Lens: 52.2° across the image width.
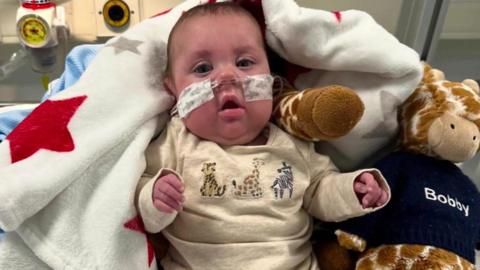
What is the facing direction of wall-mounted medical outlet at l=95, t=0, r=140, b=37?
toward the camera

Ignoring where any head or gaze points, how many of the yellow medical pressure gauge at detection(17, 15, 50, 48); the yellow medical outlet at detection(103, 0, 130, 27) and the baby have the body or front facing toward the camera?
3

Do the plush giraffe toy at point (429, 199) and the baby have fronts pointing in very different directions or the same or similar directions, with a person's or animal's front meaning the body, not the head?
same or similar directions

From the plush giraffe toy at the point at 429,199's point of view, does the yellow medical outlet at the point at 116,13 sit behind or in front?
behind

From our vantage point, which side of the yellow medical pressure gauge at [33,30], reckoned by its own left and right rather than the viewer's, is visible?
front

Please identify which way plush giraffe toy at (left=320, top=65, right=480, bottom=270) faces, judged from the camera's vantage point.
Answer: facing the viewer and to the right of the viewer

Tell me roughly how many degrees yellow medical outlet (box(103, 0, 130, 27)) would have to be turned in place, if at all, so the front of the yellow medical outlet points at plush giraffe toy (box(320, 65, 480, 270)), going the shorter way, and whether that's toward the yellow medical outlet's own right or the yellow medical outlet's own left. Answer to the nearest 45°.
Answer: approximately 45° to the yellow medical outlet's own left

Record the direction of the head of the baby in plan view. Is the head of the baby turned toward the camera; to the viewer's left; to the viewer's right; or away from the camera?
toward the camera

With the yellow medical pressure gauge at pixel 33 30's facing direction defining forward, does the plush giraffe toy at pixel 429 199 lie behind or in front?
in front

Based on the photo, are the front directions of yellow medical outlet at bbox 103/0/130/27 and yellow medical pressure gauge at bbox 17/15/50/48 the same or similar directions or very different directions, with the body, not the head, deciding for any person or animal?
same or similar directions

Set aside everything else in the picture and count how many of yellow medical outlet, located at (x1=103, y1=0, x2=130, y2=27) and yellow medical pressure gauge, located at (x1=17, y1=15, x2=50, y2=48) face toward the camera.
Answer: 2

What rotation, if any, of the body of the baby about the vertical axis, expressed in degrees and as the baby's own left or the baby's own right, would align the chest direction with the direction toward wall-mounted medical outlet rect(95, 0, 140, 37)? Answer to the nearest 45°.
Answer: approximately 135° to the baby's own right
